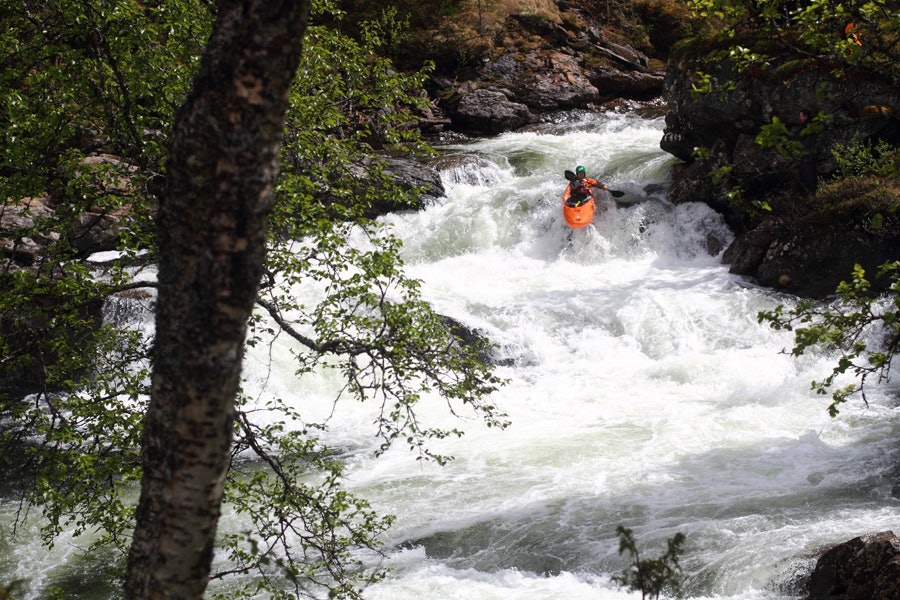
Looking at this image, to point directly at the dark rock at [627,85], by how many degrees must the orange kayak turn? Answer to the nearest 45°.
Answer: approximately 180°

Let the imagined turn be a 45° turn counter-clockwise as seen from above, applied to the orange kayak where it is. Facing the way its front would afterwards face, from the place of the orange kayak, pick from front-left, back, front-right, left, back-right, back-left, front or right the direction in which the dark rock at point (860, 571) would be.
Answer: front-right

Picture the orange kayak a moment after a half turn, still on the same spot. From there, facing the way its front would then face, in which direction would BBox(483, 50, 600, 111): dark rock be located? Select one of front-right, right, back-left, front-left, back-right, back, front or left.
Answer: front

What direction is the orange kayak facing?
toward the camera

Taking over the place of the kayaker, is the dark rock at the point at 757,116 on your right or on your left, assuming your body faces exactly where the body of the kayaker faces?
on your left

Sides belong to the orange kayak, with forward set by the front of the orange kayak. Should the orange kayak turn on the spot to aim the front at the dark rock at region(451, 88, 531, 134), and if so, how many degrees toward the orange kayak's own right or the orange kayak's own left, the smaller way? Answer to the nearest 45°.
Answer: approximately 180°

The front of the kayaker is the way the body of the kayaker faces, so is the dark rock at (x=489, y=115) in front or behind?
behind

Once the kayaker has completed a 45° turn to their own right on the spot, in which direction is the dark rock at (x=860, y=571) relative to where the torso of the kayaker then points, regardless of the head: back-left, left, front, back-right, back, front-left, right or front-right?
front-left

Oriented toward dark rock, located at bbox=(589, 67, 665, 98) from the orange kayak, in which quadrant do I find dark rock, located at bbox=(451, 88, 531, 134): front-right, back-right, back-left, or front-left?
front-left

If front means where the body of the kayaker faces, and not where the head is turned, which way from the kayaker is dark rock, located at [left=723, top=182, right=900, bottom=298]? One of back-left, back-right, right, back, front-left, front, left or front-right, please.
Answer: front-left

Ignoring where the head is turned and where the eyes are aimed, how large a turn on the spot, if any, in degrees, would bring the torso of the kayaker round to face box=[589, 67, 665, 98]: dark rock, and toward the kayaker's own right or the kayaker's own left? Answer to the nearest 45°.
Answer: approximately 180°

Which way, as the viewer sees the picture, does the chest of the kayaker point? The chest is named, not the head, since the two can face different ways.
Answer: toward the camera
